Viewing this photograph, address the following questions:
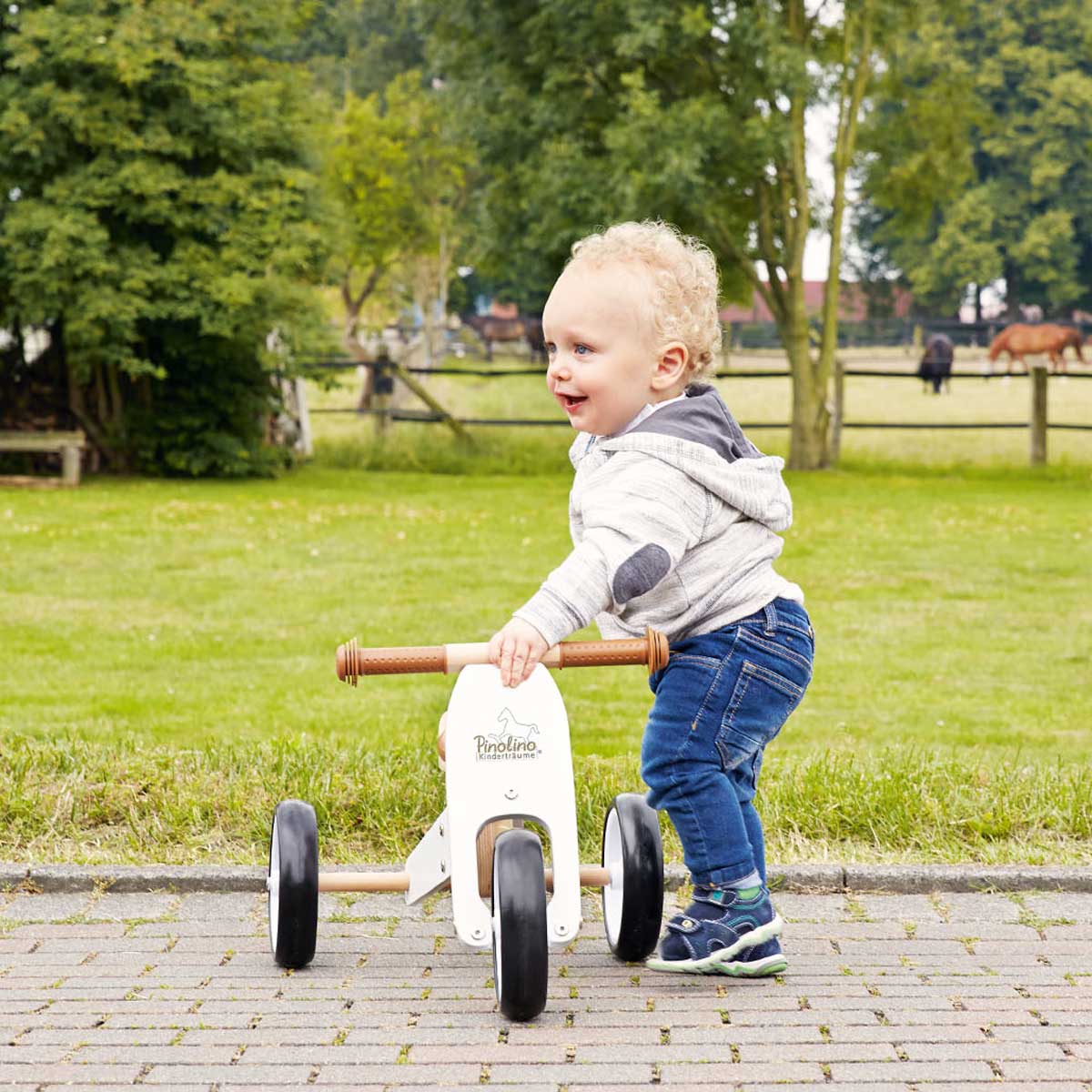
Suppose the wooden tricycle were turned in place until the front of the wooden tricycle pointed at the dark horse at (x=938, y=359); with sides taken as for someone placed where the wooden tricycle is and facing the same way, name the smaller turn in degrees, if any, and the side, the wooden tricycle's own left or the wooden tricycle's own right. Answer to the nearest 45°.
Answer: approximately 180°

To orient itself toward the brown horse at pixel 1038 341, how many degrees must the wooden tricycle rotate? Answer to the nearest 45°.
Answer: approximately 180°

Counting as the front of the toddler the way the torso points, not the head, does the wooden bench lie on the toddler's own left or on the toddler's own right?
on the toddler's own right

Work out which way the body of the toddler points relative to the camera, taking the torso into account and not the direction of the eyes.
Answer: to the viewer's left

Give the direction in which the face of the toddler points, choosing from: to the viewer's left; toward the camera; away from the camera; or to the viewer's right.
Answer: to the viewer's left

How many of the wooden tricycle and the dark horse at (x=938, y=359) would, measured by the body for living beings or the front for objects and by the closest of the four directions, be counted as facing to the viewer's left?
0
